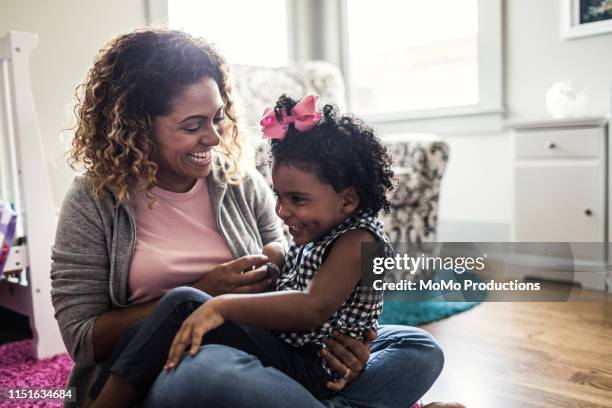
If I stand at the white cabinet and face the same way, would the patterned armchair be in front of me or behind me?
in front

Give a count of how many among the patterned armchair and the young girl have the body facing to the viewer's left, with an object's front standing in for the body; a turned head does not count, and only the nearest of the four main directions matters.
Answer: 1

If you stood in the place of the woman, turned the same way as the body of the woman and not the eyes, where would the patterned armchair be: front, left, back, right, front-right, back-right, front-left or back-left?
left

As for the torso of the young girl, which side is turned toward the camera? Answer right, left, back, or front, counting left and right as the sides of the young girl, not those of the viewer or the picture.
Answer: left

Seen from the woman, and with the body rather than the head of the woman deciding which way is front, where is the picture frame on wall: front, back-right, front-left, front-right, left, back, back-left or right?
left

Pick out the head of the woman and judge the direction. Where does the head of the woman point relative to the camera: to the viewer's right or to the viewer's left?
to the viewer's right

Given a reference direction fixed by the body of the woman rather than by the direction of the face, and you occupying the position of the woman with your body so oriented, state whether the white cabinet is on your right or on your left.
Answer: on your left

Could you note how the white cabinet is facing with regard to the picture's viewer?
facing the viewer and to the left of the viewer

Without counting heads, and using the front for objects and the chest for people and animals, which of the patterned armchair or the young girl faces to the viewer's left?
the young girl

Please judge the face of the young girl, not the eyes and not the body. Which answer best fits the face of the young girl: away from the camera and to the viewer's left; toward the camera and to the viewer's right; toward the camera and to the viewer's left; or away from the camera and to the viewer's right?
toward the camera and to the viewer's left

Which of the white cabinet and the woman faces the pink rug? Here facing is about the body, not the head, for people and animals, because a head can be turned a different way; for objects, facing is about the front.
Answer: the white cabinet

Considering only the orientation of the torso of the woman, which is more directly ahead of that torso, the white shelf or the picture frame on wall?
the picture frame on wall
